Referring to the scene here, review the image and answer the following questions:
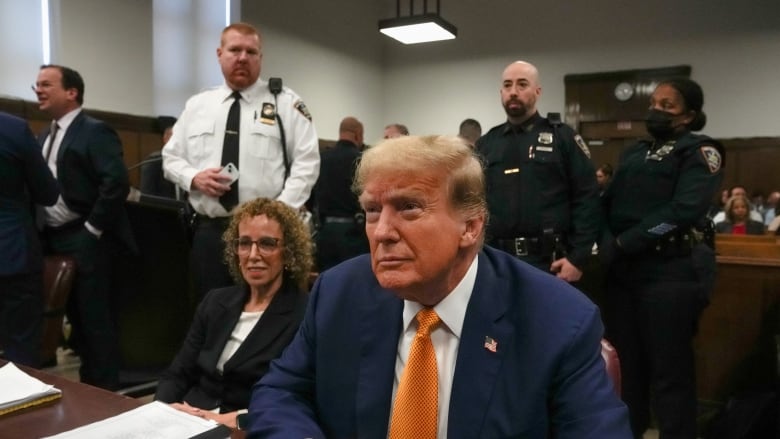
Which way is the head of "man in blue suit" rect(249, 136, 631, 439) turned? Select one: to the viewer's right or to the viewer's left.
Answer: to the viewer's left

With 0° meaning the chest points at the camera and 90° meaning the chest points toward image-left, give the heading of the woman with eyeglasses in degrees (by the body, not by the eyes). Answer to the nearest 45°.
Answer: approximately 45°

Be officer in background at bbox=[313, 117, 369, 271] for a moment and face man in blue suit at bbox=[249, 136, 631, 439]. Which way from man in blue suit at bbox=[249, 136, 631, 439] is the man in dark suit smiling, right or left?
right

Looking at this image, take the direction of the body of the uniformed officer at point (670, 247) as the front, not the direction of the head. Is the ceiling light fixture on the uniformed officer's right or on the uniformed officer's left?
on the uniformed officer's right

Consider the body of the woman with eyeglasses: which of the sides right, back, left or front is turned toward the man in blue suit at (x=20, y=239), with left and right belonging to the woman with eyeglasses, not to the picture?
right

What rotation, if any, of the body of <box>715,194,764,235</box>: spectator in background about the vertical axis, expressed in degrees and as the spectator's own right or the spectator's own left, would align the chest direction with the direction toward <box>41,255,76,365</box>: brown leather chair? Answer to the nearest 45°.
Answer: approximately 45° to the spectator's own right

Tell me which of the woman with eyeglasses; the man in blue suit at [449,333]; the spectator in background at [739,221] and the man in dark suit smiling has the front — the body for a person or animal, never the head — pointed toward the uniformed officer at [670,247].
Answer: the spectator in background

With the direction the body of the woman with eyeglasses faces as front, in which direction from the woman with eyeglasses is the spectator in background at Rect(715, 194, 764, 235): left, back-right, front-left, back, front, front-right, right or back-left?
back

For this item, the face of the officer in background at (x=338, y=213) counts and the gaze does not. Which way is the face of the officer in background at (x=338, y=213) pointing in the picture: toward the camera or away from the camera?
away from the camera
